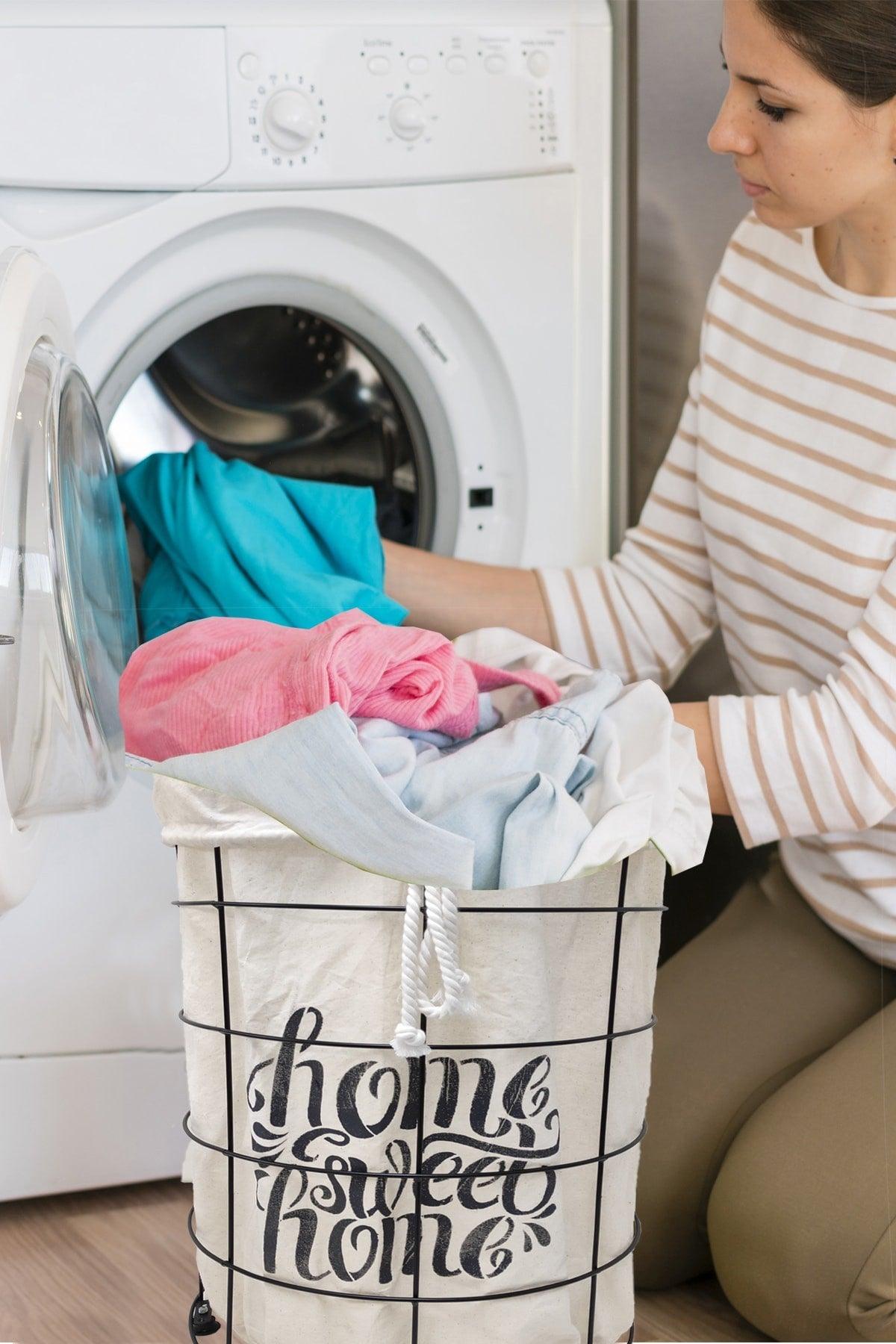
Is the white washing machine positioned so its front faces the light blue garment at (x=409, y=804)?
yes

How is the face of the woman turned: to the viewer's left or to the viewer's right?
to the viewer's left

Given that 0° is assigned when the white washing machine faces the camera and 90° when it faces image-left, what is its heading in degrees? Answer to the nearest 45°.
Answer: approximately 0°

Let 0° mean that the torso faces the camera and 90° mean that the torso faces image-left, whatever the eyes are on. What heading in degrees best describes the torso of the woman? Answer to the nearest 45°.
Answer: approximately 45°
